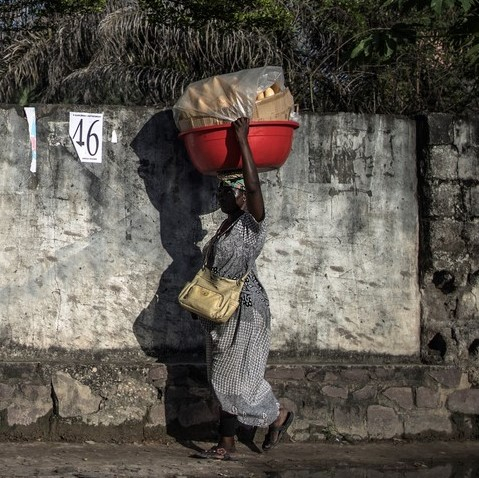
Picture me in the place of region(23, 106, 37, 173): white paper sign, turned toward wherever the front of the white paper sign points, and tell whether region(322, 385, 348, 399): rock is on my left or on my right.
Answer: on my left

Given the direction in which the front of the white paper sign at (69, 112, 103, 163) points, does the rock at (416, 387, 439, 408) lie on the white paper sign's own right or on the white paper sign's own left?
on the white paper sign's own left

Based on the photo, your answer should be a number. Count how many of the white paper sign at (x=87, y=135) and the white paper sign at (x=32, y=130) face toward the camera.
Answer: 2

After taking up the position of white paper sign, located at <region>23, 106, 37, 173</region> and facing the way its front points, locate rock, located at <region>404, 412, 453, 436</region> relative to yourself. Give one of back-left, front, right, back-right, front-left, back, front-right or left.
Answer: left

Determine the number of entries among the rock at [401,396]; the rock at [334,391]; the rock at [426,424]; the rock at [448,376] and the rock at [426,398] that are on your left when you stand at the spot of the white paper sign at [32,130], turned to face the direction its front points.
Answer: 5

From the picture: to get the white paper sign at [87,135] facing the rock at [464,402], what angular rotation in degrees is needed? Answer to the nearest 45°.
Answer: approximately 90° to its left

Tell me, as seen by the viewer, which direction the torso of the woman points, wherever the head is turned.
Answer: to the viewer's left

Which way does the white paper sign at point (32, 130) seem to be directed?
toward the camera

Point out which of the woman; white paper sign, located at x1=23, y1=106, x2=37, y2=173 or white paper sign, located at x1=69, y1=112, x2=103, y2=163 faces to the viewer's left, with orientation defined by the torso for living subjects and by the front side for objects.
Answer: the woman

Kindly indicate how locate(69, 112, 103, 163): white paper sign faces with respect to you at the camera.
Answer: facing the viewer

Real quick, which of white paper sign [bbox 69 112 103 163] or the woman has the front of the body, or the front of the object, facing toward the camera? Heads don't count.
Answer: the white paper sign

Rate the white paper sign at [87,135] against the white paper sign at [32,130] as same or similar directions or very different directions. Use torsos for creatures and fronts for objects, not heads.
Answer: same or similar directions
